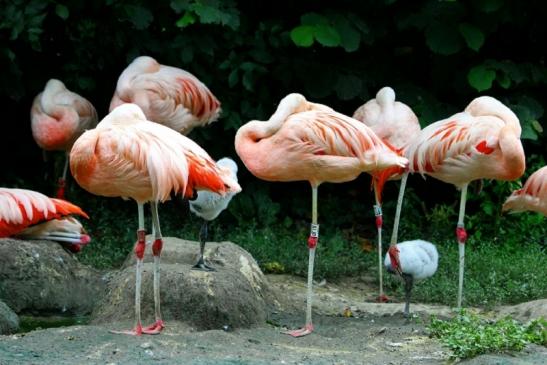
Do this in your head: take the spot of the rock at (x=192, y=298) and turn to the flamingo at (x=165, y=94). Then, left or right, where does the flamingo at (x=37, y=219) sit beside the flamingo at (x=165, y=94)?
left

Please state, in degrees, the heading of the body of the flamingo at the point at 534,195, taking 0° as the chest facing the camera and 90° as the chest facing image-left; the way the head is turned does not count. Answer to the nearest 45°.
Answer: approximately 270°

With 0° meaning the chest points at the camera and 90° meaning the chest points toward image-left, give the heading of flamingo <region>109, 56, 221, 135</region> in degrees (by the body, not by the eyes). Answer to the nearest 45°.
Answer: approximately 90°

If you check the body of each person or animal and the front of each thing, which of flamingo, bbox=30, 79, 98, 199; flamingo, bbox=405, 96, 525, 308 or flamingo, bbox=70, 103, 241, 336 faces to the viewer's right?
flamingo, bbox=405, 96, 525, 308

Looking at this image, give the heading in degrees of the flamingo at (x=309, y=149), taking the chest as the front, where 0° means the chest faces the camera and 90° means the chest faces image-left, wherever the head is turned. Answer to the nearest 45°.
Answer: approximately 90°

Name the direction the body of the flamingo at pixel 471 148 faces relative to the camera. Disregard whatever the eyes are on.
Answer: to the viewer's right

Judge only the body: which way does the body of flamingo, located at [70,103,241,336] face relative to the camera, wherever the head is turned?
to the viewer's left

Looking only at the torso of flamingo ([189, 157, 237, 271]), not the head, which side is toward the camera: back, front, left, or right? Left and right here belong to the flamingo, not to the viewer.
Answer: right

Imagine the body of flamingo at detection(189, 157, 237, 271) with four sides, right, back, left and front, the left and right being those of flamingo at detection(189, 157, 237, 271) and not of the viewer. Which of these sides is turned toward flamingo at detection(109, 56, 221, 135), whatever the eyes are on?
left
